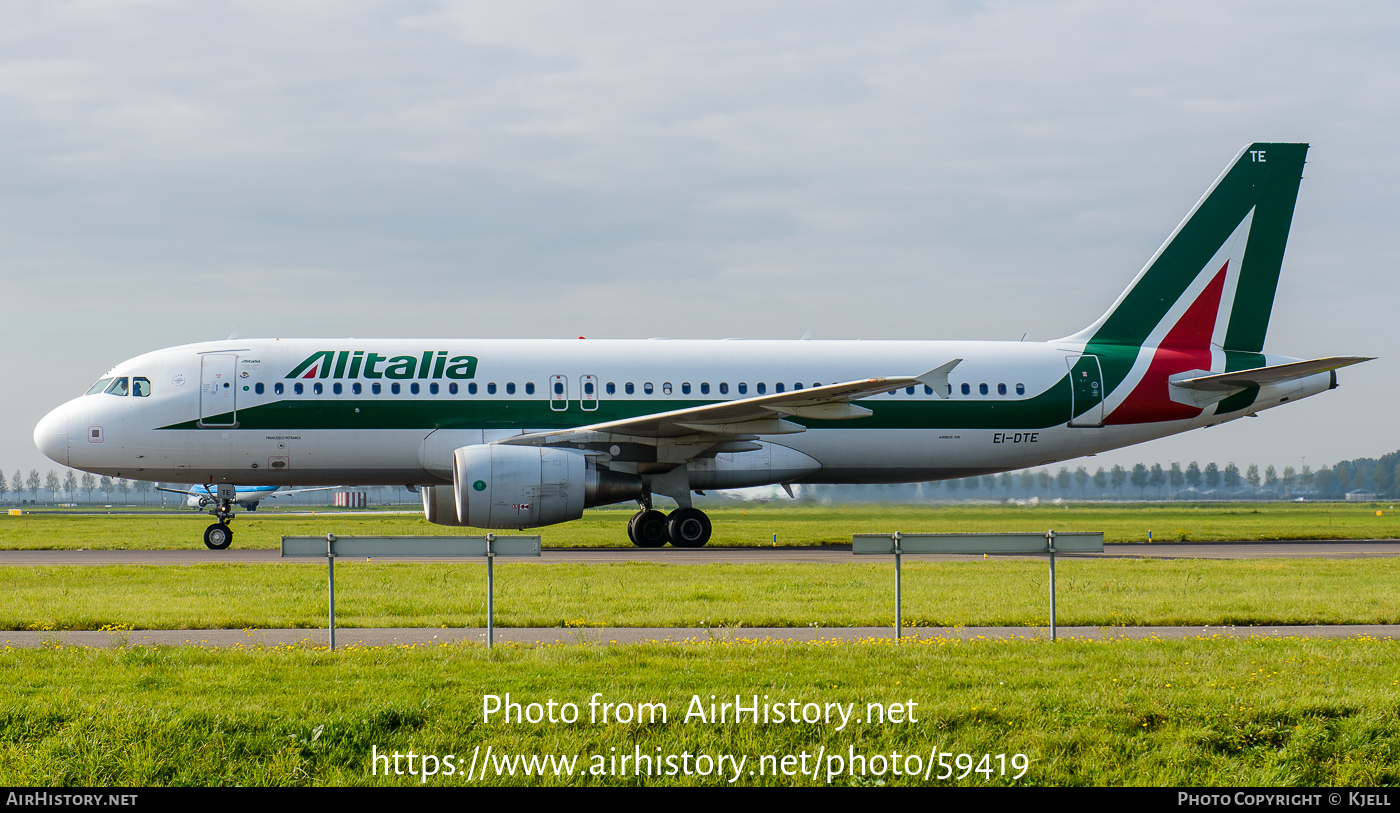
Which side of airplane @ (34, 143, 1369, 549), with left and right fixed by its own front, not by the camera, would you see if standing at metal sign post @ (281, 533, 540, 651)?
left

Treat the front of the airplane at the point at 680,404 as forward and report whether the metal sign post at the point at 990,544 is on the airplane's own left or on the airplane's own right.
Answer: on the airplane's own left

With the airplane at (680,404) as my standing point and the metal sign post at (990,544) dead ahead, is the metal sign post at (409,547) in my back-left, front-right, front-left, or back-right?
front-right

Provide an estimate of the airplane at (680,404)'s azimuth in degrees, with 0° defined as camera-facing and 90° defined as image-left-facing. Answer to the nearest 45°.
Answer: approximately 90°
